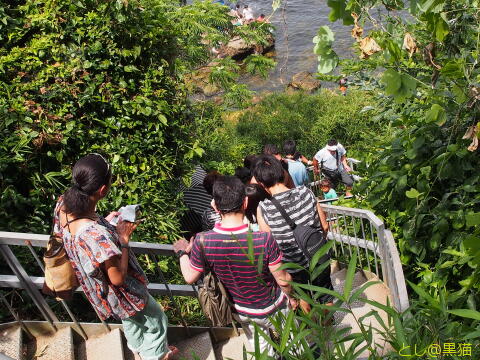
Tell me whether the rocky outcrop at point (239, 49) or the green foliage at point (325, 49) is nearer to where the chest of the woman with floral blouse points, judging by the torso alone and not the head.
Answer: the rocky outcrop

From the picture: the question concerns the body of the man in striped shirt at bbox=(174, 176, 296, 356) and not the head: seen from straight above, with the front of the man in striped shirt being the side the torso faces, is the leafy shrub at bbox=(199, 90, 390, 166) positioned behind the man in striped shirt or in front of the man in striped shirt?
in front

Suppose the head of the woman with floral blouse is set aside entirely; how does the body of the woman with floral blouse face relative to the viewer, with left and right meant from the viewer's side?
facing away from the viewer and to the right of the viewer

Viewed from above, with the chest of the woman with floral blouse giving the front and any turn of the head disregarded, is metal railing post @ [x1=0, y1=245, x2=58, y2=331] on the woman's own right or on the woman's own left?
on the woman's own left

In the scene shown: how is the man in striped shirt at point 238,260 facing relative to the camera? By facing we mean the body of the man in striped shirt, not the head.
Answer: away from the camera

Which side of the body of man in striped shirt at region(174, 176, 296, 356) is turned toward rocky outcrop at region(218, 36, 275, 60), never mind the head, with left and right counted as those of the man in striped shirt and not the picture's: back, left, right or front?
front

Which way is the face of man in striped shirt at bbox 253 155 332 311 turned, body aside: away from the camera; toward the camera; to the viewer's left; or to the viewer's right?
away from the camera

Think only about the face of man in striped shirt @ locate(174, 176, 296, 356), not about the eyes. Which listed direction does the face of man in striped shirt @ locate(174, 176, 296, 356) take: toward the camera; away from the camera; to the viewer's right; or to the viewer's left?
away from the camera

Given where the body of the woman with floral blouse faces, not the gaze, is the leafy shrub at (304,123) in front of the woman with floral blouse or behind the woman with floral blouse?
in front

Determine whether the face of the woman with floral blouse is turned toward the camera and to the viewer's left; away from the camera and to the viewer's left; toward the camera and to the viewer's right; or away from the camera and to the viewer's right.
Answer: away from the camera and to the viewer's right

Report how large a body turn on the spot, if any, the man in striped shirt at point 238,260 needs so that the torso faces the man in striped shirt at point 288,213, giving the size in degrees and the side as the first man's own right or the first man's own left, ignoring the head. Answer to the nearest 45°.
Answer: approximately 45° to the first man's own right

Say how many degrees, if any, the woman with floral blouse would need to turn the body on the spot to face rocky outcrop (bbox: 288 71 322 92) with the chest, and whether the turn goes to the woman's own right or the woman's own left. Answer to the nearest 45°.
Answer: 0° — they already face it

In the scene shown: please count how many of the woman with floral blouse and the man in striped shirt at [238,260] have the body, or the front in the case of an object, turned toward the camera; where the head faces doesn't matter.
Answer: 0
